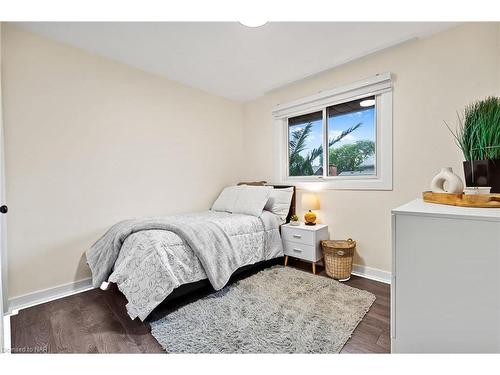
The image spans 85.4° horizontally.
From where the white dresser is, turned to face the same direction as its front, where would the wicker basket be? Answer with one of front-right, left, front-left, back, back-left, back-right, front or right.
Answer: front-right

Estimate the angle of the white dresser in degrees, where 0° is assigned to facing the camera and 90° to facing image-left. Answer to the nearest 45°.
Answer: approximately 90°

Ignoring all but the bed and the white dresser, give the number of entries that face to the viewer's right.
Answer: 0

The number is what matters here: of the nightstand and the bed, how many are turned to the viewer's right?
0

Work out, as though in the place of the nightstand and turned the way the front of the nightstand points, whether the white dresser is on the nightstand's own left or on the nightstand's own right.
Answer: on the nightstand's own left

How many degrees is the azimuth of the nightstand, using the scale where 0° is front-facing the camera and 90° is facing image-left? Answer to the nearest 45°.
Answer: approximately 45°

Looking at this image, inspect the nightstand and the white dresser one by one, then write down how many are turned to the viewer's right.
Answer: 0

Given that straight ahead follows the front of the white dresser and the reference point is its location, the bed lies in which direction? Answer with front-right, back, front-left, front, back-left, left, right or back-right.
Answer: front

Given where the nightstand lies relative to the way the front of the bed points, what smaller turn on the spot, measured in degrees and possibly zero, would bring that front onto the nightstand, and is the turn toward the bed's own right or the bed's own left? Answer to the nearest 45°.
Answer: approximately 135° to the bed's own left

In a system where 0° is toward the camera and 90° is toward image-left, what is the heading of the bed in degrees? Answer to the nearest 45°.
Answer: approximately 45°

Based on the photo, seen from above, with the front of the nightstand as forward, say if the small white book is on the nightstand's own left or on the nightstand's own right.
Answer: on the nightstand's own left

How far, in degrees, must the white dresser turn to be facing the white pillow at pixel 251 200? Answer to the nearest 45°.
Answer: approximately 45° to its right

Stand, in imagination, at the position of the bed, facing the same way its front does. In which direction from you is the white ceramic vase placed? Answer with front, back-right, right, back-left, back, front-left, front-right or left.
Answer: left

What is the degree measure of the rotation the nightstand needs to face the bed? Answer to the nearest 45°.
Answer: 0° — it already faces it

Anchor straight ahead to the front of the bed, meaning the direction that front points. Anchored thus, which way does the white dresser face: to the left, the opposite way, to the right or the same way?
to the right

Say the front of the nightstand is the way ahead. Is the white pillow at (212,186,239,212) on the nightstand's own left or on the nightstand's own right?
on the nightstand's own right
